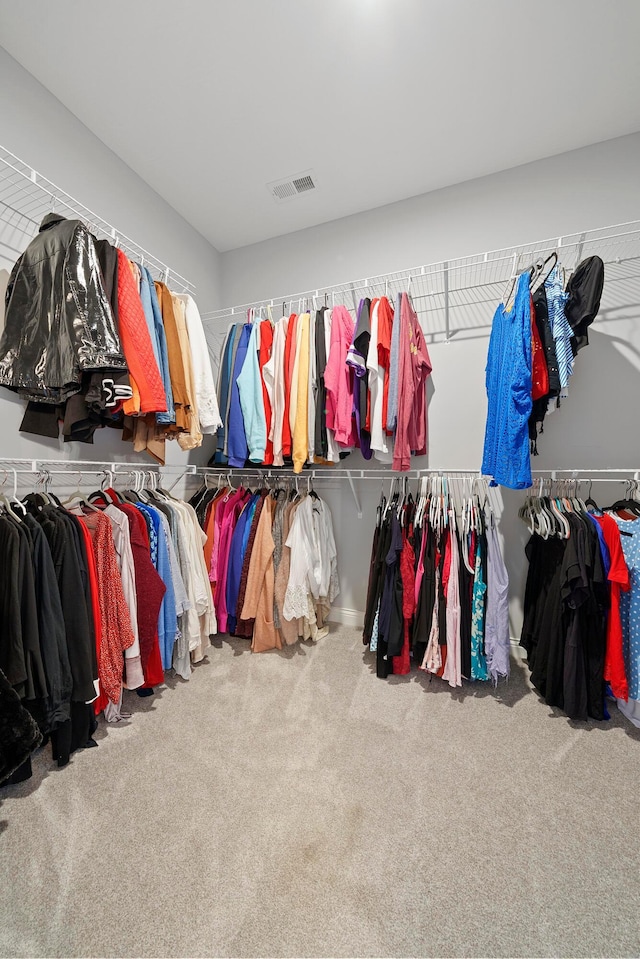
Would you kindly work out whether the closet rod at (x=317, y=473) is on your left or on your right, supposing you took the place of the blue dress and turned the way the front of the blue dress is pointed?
on your right

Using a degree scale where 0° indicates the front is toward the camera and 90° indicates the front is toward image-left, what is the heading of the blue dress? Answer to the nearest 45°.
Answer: approximately 45°
